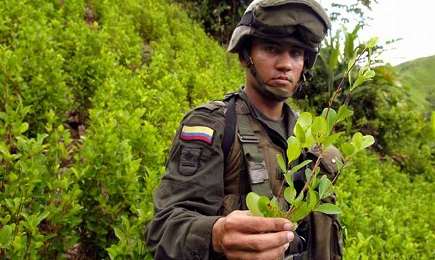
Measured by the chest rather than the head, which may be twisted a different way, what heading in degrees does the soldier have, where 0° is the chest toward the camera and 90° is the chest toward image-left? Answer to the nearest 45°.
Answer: approximately 315°
